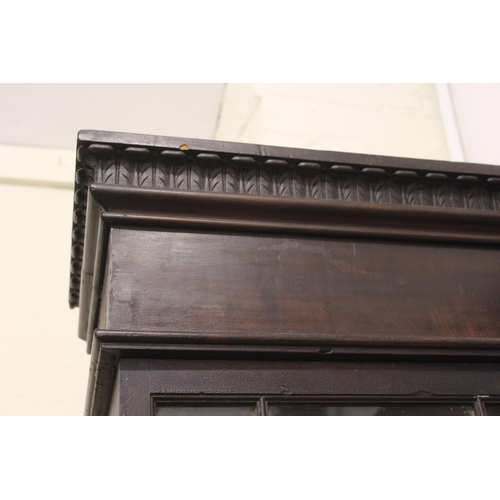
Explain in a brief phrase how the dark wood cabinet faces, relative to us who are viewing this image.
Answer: facing the viewer
